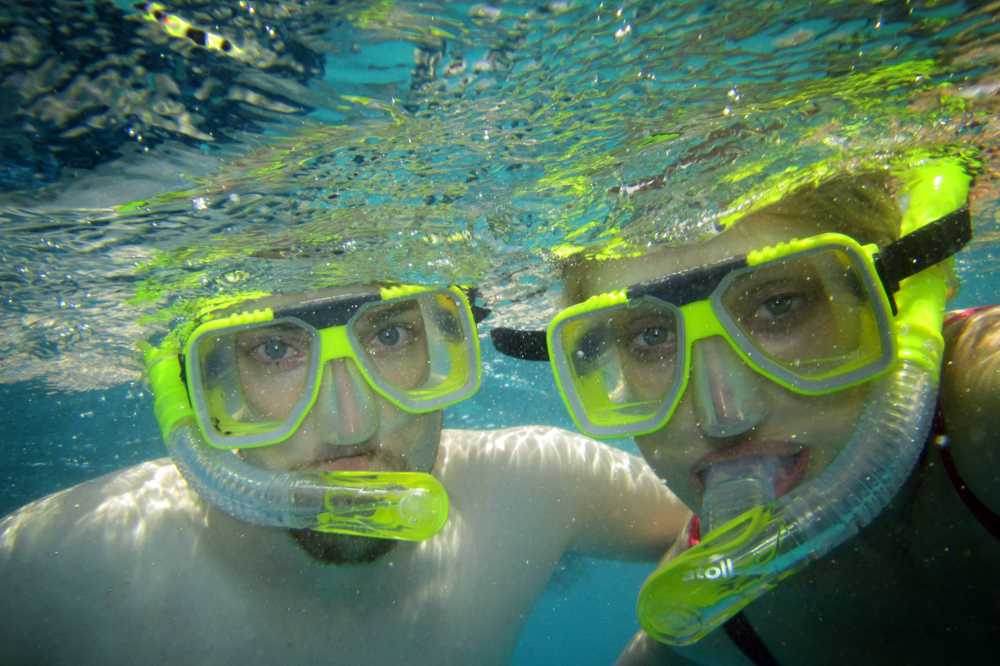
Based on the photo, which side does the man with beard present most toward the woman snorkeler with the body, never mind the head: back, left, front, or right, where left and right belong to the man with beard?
left

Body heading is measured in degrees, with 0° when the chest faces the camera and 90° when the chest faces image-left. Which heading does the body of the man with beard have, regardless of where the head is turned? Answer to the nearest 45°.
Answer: approximately 0°
